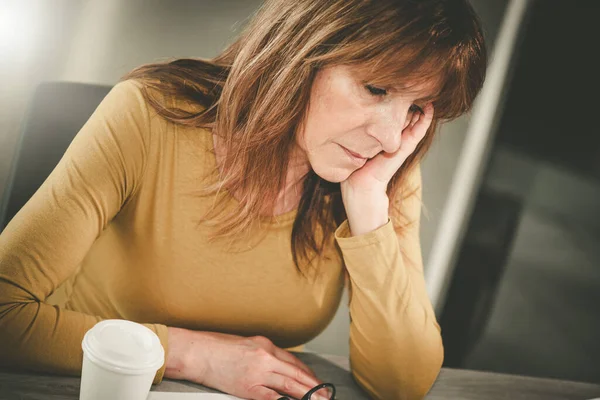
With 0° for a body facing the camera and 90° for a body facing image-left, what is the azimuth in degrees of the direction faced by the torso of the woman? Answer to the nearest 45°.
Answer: approximately 315°
